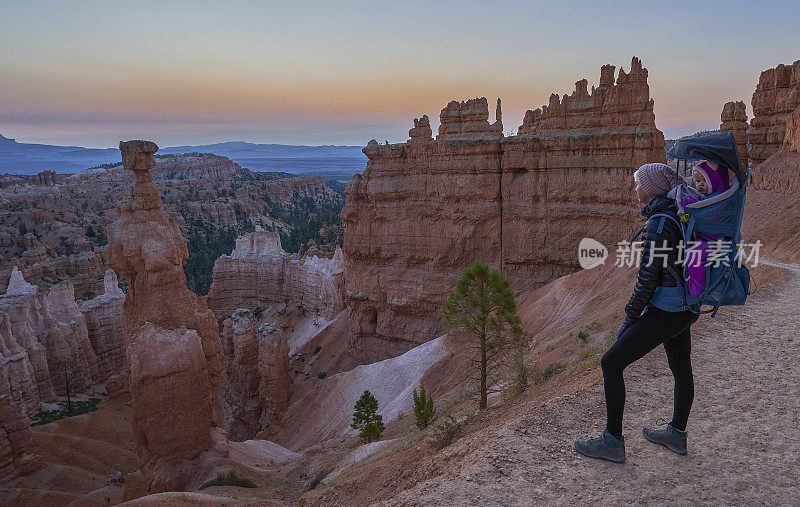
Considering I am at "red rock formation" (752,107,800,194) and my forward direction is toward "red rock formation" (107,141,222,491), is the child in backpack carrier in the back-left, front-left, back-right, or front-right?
front-left

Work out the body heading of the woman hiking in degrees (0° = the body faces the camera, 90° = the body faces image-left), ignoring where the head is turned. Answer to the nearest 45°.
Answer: approximately 90°

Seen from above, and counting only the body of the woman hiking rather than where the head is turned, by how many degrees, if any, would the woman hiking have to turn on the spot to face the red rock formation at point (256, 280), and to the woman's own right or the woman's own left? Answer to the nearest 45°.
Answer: approximately 45° to the woman's own right

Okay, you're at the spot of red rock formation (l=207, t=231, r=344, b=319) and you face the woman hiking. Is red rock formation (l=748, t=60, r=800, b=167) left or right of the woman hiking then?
left

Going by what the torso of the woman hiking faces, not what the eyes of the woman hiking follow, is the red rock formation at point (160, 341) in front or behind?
in front

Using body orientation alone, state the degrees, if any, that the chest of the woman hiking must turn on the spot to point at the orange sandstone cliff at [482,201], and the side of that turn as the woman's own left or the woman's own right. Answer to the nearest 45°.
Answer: approximately 90° to the woman's own right

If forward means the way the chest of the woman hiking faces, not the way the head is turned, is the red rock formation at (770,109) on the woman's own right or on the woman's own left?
on the woman's own right

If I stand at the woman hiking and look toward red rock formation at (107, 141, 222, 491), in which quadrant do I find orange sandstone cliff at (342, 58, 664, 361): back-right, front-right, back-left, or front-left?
front-right

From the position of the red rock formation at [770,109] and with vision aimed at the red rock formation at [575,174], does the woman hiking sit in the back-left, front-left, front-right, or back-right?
front-left

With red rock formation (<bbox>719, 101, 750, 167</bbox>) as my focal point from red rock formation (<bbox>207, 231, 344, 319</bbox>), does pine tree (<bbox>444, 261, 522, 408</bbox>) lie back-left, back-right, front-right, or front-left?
front-right

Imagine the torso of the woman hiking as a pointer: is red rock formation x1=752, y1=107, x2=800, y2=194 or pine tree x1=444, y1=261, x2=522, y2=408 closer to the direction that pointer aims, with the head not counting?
the pine tree

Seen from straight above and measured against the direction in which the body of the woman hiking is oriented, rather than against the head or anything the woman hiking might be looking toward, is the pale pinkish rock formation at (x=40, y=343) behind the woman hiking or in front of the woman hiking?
in front

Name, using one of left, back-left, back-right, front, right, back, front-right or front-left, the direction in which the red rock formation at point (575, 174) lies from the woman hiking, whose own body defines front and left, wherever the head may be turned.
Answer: right

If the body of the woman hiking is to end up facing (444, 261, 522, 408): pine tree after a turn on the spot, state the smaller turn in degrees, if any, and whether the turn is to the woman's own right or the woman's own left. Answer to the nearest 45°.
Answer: approximately 45° to the woman's own right
